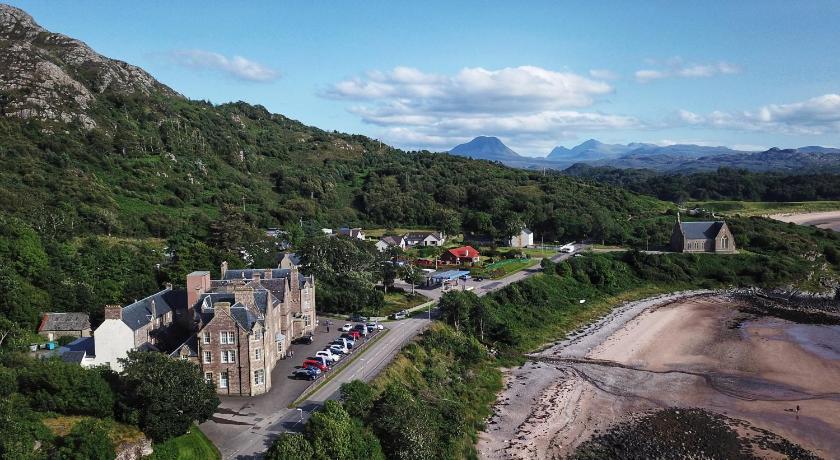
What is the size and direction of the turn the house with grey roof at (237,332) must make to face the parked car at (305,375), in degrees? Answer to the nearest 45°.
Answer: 0° — it already faces it

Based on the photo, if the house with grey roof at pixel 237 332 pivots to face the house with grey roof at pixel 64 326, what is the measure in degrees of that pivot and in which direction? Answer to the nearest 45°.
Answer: approximately 135° to its left

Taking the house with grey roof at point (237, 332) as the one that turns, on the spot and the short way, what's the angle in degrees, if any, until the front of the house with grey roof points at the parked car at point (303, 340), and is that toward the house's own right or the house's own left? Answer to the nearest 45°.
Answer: approximately 45° to the house's own left

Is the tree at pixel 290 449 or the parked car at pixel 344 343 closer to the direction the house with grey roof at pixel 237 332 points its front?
the parked car

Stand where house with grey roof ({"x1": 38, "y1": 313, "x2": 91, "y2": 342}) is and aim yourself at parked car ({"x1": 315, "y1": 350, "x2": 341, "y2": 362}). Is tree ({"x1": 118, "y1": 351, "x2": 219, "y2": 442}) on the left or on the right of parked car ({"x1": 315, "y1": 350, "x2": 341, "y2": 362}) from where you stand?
right

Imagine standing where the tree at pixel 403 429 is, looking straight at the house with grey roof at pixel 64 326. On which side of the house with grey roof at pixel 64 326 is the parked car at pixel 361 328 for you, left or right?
right

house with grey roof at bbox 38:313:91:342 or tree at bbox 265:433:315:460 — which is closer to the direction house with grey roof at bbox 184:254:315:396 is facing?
the tree

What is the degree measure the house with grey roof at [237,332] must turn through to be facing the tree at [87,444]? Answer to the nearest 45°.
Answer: approximately 135° to its right
